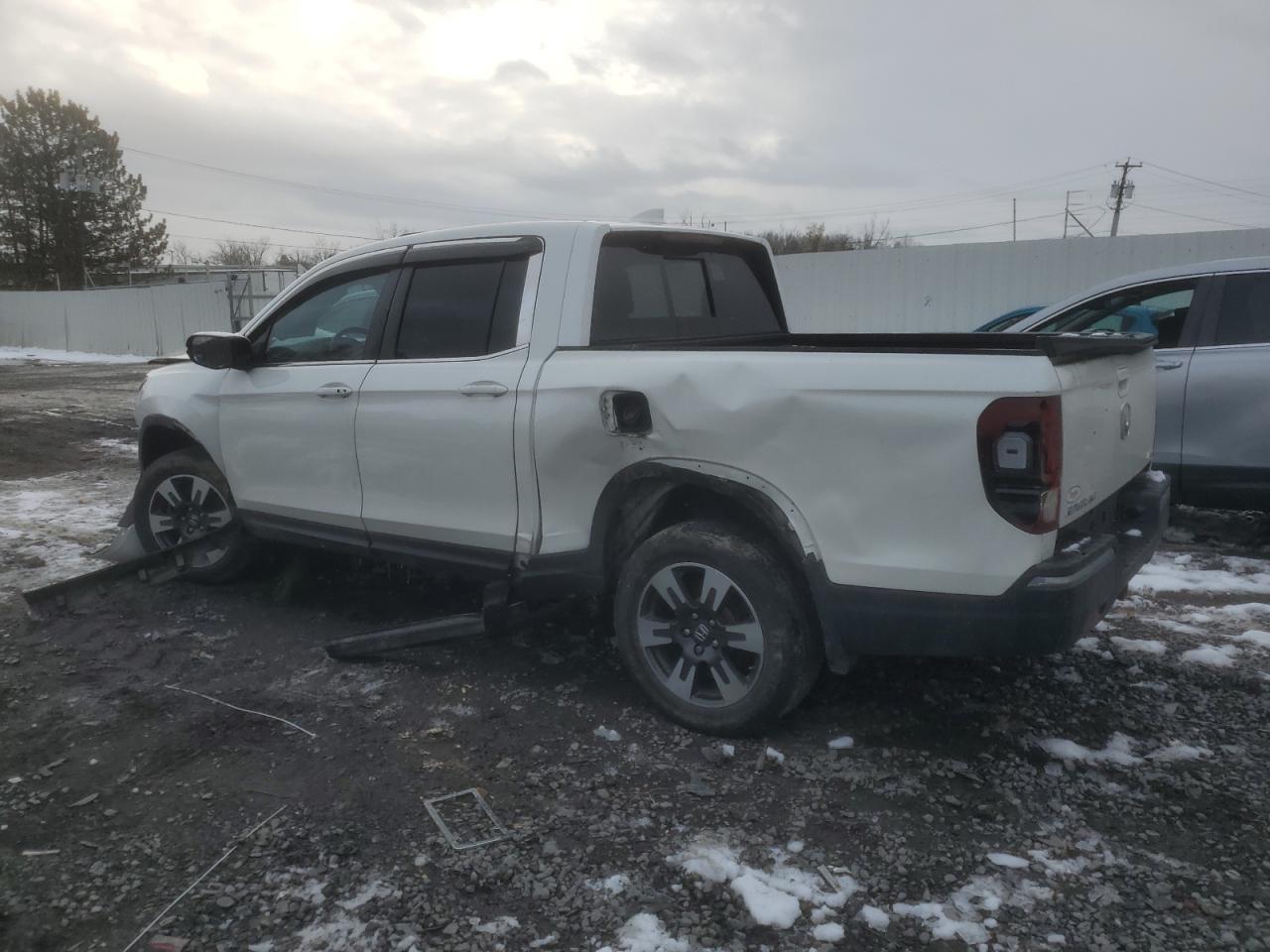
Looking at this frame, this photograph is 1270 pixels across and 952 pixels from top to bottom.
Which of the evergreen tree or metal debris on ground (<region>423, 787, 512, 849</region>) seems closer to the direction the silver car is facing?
the evergreen tree

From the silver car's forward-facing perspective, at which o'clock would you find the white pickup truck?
The white pickup truck is roughly at 10 o'clock from the silver car.

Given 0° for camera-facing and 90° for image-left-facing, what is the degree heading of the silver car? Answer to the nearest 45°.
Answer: approximately 90°

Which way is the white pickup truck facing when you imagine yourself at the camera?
facing away from the viewer and to the left of the viewer

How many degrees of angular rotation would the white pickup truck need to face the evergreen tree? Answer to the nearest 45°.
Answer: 0° — it already faces it

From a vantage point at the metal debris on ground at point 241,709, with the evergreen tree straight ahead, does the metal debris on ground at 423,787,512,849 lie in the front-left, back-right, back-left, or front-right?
back-right

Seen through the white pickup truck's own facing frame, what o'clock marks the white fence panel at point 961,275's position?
The white fence panel is roughly at 2 o'clock from the white pickup truck.
